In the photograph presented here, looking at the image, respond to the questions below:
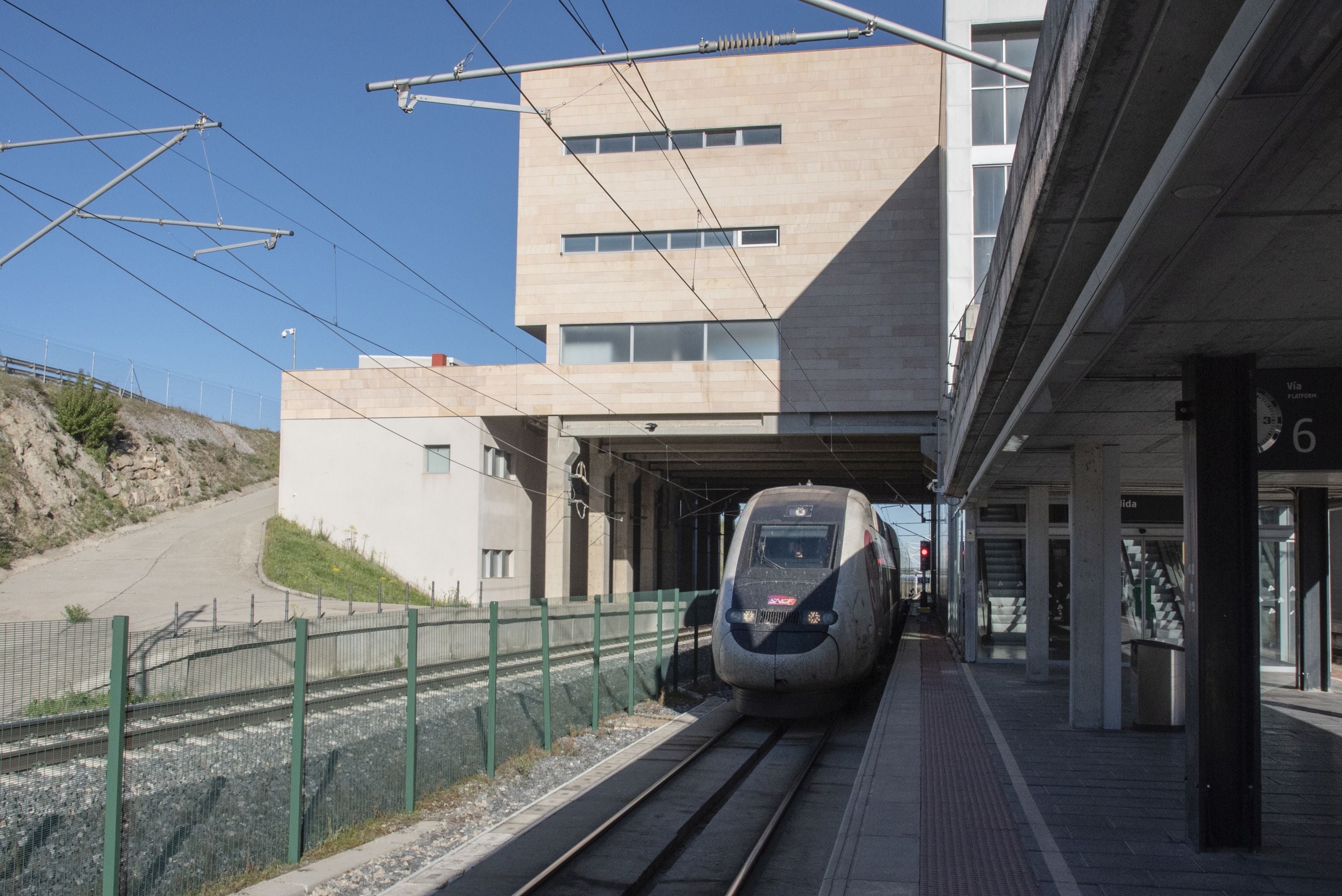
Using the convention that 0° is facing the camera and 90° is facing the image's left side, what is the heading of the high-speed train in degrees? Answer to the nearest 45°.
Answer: approximately 0°

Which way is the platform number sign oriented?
toward the camera

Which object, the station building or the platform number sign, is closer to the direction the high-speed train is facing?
the platform number sign

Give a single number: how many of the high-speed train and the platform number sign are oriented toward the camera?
2

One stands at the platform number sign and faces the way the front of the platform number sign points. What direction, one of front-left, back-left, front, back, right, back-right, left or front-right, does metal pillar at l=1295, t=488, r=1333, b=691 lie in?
back

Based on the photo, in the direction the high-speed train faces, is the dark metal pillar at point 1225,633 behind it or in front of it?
in front

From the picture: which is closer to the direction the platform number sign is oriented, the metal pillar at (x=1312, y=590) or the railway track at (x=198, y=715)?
the railway track

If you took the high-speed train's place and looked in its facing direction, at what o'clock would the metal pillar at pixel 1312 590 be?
The metal pillar is roughly at 9 o'clock from the high-speed train.

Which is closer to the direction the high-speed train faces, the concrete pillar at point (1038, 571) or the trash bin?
the trash bin

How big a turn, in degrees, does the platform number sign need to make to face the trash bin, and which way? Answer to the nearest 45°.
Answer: approximately 180°
